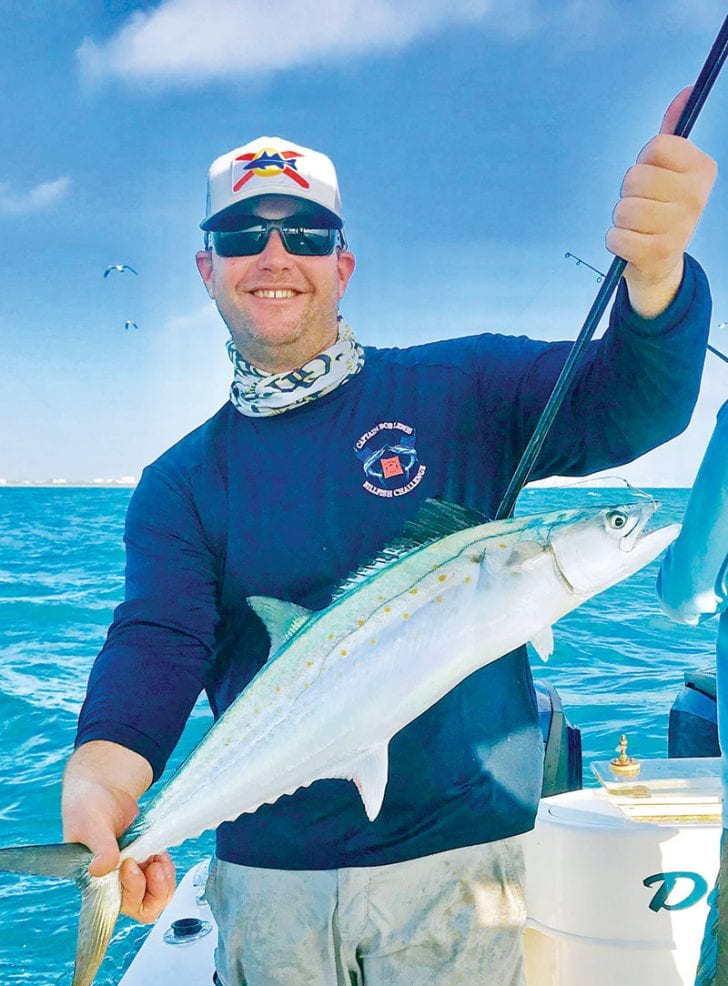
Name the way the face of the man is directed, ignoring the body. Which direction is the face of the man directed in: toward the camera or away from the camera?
toward the camera

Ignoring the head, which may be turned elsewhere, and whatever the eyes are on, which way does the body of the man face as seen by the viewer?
toward the camera
